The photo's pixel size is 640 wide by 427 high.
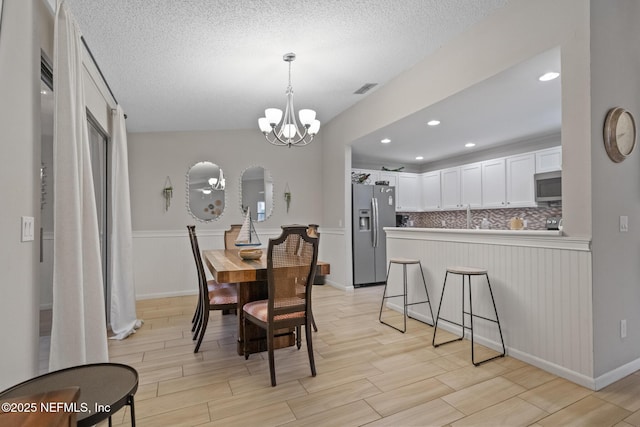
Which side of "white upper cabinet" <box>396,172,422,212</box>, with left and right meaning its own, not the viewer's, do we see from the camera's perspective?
front

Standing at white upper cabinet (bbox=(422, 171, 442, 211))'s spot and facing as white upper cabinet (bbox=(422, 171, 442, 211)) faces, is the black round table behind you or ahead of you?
ahead

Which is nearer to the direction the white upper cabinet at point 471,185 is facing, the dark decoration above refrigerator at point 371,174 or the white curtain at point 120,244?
the white curtain

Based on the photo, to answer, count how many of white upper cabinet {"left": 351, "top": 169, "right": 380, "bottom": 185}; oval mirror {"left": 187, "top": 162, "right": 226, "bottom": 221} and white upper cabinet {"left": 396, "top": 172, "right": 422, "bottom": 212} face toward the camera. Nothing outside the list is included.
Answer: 3

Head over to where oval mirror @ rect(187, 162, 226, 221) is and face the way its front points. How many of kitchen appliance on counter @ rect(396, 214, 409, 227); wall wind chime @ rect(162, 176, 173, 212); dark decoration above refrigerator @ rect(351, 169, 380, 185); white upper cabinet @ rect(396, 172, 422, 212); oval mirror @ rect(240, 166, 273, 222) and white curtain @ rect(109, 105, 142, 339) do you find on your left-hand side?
4

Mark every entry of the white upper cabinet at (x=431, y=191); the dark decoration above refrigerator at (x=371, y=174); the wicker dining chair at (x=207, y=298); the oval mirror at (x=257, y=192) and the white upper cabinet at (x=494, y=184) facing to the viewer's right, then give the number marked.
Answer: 1

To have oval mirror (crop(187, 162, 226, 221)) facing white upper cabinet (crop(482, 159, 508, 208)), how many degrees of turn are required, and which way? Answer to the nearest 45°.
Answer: approximately 90° to its left

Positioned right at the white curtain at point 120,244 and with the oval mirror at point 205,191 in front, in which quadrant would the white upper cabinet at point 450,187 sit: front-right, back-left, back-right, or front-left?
front-right

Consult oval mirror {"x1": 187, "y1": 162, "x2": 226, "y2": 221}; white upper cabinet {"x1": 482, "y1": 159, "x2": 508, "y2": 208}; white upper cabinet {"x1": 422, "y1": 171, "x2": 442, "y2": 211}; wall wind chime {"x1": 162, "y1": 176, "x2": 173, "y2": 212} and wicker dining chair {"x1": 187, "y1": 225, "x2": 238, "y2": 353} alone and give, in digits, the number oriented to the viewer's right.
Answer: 1

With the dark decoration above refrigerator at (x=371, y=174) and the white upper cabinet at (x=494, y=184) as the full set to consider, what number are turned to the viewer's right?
0

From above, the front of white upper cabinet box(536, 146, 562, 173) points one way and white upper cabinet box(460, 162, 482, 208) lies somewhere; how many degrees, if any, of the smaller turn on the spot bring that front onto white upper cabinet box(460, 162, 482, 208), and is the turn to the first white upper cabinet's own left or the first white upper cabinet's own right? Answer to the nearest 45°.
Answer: approximately 90° to the first white upper cabinet's own right

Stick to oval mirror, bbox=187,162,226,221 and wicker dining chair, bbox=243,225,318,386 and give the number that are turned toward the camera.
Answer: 1

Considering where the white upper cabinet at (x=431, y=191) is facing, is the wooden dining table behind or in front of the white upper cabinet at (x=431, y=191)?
in front

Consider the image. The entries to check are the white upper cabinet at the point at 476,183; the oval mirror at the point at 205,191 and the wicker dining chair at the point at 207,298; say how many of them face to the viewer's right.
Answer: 1

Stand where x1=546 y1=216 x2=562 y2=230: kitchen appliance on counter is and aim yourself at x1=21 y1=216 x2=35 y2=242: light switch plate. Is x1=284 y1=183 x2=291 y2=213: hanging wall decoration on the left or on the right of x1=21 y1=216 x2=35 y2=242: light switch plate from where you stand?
right

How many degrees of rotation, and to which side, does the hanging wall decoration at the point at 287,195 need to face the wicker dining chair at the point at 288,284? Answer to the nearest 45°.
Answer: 0° — it already faces it

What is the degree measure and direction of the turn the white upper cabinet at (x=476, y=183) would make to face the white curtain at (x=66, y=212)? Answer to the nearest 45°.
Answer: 0° — it already faces it

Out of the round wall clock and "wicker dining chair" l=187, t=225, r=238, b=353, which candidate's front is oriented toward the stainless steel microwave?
the wicker dining chair

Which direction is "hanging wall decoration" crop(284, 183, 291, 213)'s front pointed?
toward the camera

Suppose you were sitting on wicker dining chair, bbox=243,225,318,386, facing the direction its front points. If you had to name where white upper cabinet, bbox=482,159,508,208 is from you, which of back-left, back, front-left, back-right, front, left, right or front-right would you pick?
right

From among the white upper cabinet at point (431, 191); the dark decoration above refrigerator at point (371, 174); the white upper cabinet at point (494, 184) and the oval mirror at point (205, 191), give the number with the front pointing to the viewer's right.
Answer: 0
